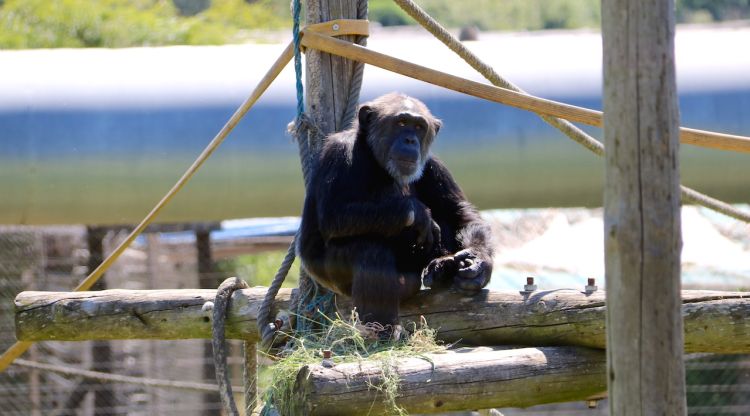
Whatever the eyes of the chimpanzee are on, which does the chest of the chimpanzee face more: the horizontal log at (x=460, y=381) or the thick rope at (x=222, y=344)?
the horizontal log

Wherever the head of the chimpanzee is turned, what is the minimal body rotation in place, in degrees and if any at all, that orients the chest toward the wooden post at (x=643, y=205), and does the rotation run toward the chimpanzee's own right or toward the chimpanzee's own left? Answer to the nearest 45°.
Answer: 0° — it already faces it

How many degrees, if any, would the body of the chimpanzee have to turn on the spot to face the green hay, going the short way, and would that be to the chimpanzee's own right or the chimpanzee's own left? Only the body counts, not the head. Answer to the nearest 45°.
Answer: approximately 45° to the chimpanzee's own right

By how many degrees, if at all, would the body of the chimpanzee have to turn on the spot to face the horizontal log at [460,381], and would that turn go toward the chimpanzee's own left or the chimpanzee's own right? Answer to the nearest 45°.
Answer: approximately 45° to the chimpanzee's own right

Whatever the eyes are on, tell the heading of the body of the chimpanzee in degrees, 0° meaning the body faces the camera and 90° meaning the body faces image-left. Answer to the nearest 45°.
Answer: approximately 315°
